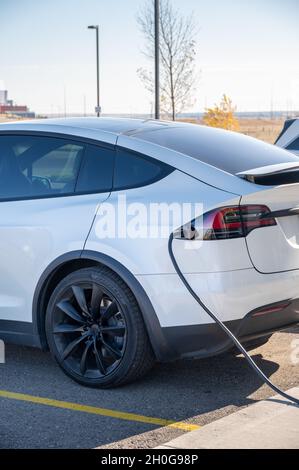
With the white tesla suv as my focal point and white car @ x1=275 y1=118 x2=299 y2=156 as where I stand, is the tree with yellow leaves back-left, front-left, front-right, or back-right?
back-right

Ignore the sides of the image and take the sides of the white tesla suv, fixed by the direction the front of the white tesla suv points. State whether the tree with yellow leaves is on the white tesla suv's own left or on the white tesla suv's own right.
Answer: on the white tesla suv's own right

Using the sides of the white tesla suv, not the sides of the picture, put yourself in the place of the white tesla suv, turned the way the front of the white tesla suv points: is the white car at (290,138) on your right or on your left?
on your right

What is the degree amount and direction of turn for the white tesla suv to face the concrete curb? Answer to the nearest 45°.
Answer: approximately 180°

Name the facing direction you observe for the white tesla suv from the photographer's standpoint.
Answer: facing away from the viewer and to the left of the viewer

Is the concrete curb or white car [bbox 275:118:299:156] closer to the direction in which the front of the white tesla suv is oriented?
the white car

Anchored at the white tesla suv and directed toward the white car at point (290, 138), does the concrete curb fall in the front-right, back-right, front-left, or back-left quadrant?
back-right

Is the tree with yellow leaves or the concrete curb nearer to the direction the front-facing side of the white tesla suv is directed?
the tree with yellow leaves

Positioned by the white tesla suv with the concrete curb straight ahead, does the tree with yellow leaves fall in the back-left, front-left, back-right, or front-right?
back-left
